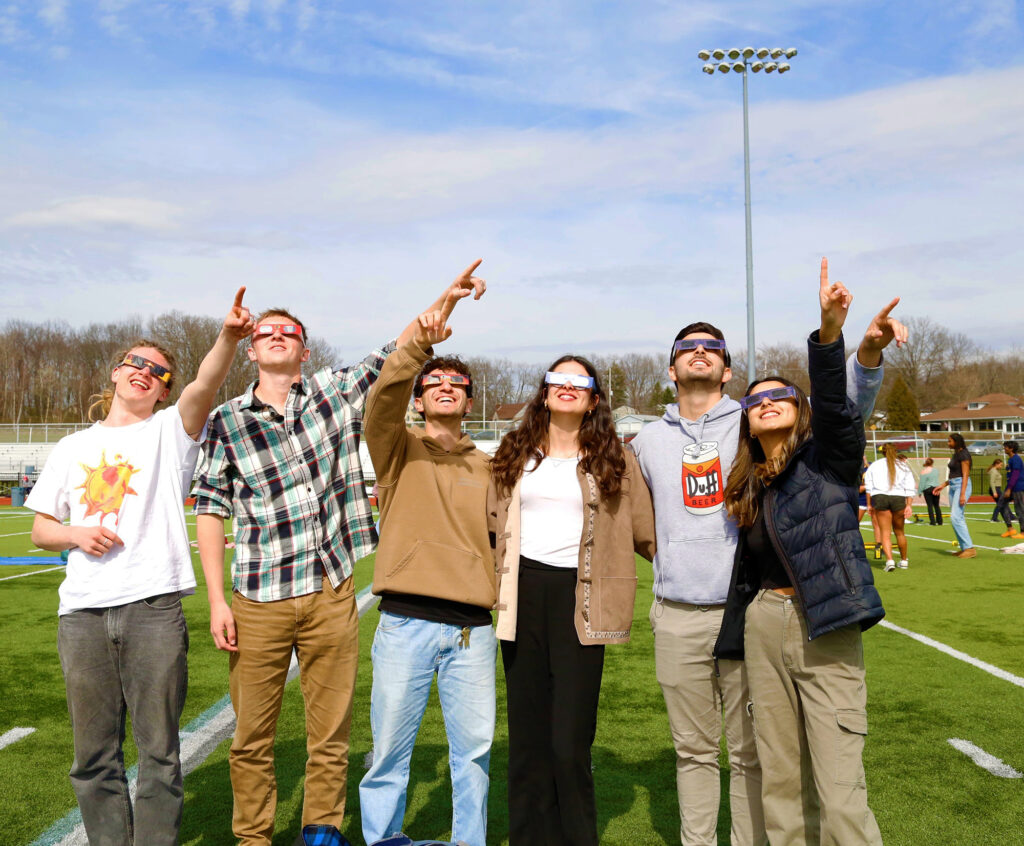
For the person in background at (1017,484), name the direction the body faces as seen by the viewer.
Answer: to the viewer's left

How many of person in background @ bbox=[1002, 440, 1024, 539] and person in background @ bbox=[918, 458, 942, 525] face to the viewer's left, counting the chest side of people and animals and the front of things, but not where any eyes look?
1

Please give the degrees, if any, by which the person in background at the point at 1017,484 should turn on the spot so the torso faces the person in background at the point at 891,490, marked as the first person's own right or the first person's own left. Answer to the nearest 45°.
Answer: approximately 90° to the first person's own left

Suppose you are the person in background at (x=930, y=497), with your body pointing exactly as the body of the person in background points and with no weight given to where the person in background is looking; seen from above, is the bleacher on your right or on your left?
on your left

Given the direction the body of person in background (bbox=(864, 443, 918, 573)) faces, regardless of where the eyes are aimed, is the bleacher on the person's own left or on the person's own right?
on the person's own left

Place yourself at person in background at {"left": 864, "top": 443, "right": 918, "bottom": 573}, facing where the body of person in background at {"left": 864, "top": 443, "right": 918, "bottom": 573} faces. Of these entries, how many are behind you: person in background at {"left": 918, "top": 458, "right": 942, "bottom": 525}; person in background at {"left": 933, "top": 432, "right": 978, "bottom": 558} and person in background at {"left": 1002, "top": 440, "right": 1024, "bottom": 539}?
0

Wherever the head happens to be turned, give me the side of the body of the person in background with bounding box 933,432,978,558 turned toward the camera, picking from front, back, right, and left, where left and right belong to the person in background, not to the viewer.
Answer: left

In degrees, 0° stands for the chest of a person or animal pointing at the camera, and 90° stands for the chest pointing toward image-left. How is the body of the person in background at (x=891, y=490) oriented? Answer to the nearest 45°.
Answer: approximately 180°

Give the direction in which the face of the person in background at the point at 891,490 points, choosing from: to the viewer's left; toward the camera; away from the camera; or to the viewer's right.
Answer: away from the camera

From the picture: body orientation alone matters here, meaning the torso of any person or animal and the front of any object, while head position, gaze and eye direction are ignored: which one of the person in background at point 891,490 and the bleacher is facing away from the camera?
the person in background

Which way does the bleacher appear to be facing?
toward the camera

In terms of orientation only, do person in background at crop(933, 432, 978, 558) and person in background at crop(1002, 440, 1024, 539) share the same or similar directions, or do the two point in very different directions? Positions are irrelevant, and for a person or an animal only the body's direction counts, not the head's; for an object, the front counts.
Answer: same or similar directions

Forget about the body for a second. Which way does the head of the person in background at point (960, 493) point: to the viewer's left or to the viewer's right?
to the viewer's left
